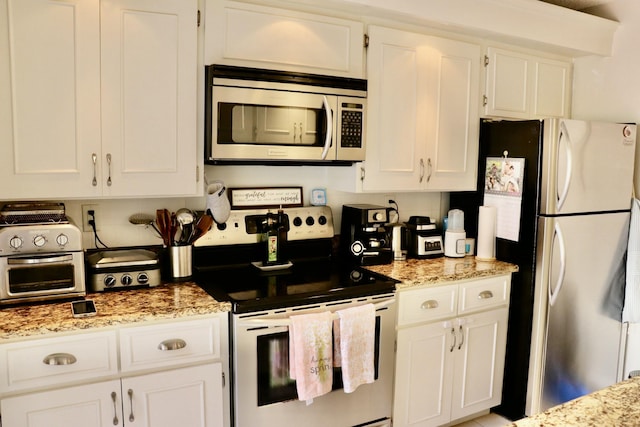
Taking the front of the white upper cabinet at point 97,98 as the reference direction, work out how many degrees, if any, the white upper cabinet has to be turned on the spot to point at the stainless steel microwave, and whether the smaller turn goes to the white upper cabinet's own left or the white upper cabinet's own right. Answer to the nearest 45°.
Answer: approximately 90° to the white upper cabinet's own left

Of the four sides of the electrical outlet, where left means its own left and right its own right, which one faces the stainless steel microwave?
left

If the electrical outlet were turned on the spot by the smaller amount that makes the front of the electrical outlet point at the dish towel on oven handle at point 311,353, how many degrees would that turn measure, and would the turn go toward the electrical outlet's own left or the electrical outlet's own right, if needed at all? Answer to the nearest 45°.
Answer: approximately 45° to the electrical outlet's own left

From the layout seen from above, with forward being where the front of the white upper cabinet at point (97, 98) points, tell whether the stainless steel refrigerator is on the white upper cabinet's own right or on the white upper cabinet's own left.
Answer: on the white upper cabinet's own left

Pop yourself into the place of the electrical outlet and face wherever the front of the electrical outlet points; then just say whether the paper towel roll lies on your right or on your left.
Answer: on your left

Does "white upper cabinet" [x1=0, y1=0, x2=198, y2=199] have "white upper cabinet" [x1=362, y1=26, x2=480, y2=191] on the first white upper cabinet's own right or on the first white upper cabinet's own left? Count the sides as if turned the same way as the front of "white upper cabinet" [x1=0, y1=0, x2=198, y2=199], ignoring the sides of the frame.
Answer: on the first white upper cabinet's own left

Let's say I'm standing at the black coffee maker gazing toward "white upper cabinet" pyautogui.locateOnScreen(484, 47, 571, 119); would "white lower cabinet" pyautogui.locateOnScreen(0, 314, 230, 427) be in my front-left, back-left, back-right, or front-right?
back-right

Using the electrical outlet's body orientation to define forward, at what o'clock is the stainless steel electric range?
The stainless steel electric range is roughly at 10 o'clock from the electrical outlet.

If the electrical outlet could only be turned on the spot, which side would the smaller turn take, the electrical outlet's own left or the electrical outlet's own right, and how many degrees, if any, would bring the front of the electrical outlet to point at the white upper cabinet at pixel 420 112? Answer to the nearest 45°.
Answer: approximately 90° to the electrical outlet's own left

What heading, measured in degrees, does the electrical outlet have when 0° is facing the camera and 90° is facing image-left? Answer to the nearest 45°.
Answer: approximately 0°

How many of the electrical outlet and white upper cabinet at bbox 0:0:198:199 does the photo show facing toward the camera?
2

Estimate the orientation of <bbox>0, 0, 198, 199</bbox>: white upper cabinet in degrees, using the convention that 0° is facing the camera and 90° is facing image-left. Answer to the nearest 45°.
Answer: approximately 0°

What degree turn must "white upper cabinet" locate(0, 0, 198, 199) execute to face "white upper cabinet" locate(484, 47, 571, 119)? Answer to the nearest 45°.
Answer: approximately 90° to its left
